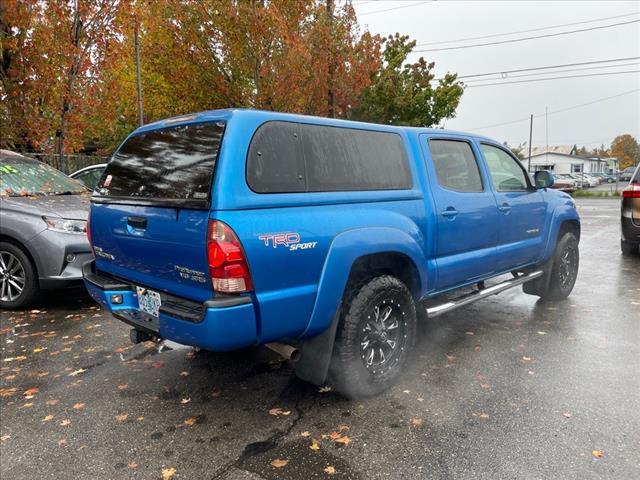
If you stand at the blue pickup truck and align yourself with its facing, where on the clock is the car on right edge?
The car on right edge is roughly at 12 o'clock from the blue pickup truck.

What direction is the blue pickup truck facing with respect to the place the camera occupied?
facing away from the viewer and to the right of the viewer

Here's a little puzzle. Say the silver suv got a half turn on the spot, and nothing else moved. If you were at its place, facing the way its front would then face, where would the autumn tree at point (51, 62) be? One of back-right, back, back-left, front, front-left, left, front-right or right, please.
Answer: front-right

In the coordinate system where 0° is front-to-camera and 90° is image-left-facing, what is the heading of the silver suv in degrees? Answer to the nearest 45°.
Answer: approximately 315°

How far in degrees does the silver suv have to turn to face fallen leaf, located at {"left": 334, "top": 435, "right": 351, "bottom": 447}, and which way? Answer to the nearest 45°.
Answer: approximately 45° to its right

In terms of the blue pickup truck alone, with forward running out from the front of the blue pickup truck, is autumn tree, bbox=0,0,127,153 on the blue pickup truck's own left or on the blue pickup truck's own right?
on the blue pickup truck's own left

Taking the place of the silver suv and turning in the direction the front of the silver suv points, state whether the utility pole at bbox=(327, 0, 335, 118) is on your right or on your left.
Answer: on your left
